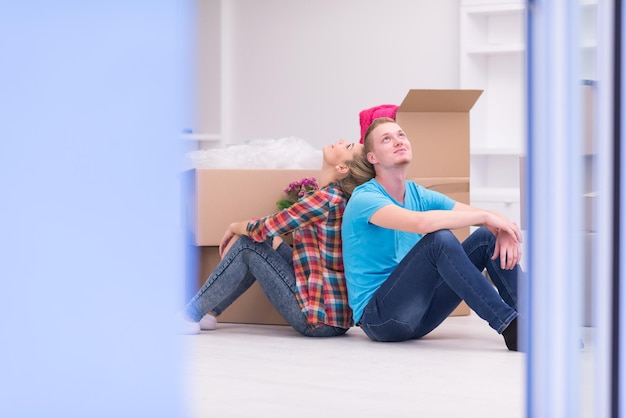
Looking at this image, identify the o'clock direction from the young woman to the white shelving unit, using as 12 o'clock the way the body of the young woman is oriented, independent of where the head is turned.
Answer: The white shelving unit is roughly at 4 o'clock from the young woman.

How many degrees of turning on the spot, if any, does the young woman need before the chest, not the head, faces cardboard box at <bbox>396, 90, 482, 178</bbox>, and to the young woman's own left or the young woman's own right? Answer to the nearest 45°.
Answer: approximately 135° to the young woman's own right

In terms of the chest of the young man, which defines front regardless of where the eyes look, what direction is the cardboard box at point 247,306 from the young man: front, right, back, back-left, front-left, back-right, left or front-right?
back

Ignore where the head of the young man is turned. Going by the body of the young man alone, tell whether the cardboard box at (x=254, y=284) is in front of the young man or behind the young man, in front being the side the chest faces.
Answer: behind

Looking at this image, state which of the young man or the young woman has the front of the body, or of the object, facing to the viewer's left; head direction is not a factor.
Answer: the young woman

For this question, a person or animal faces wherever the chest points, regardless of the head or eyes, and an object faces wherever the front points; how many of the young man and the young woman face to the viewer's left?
1

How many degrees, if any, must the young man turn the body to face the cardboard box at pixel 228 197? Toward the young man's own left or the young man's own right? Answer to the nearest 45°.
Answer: approximately 180°

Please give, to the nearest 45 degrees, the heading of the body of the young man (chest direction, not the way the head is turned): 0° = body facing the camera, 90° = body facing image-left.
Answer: approximately 315°

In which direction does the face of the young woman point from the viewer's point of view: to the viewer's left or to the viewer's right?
to the viewer's left

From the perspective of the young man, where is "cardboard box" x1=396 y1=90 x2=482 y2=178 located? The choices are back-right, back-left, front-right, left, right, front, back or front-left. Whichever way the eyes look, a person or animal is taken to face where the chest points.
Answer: back-left

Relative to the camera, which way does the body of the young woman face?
to the viewer's left

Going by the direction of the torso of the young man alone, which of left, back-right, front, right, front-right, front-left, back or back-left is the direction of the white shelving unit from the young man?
back-left
